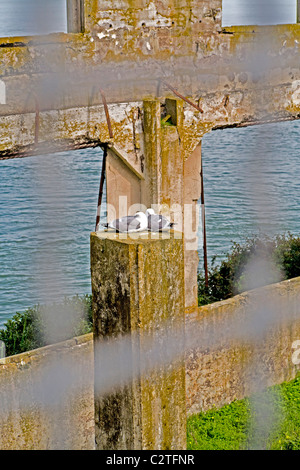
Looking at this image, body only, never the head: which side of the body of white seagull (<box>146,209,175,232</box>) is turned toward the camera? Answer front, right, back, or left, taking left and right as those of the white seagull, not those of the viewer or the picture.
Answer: left

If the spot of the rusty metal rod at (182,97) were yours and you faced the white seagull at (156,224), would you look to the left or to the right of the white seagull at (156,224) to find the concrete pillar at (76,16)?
right

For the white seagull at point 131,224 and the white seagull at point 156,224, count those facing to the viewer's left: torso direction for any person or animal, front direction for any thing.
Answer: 1

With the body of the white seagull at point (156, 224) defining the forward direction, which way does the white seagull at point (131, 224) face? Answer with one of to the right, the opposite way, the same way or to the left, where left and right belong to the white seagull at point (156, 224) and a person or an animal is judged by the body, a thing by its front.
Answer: the opposite way

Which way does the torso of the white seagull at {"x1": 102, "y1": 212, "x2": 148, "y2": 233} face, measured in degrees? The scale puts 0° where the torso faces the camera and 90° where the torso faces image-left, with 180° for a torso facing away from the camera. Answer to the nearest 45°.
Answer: approximately 270°

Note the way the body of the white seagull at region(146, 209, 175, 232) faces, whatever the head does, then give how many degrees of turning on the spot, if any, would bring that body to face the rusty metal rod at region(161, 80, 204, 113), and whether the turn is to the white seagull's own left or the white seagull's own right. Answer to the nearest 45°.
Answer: approximately 90° to the white seagull's own right
